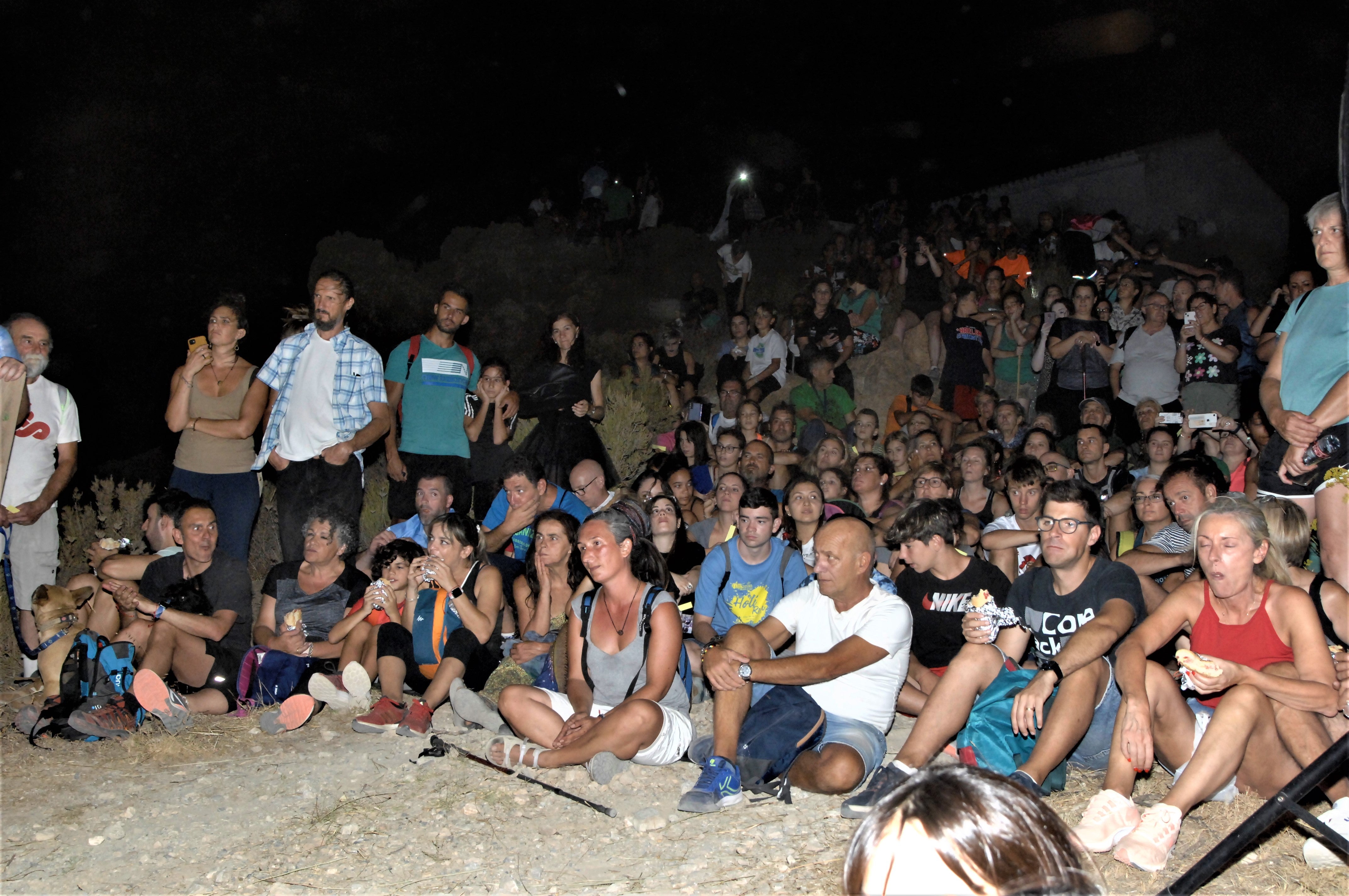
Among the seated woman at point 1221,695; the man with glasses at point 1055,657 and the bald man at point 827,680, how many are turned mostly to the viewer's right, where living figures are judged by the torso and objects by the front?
0

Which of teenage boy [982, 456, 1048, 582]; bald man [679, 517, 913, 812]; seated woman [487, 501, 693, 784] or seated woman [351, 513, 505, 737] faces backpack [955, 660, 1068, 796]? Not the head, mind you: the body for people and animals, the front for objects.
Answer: the teenage boy

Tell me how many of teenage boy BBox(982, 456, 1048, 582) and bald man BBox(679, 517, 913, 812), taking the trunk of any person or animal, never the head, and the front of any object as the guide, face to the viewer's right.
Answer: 0

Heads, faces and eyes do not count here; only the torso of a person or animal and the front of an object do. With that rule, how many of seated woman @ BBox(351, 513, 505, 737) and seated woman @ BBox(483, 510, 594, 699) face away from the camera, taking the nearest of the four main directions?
0

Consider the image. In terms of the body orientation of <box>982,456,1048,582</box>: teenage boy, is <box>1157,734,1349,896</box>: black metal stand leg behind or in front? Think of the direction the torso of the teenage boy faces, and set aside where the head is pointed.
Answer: in front

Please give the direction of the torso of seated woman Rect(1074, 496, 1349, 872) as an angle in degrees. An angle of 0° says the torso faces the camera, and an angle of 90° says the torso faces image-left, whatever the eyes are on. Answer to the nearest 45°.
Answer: approximately 45°

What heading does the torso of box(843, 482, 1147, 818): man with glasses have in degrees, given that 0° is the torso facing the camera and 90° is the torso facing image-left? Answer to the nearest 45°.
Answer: approximately 45°

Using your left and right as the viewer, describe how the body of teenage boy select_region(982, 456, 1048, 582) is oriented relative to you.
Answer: facing the viewer

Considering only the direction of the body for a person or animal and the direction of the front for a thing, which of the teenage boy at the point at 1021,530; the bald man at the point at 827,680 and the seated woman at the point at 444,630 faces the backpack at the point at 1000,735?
the teenage boy

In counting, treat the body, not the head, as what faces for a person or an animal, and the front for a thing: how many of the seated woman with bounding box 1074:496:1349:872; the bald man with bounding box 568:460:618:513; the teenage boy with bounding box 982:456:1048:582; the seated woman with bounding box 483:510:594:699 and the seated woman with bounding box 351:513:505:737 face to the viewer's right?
0

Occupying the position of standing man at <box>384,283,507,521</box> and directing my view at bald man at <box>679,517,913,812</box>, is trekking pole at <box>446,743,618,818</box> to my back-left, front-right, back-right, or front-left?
front-right

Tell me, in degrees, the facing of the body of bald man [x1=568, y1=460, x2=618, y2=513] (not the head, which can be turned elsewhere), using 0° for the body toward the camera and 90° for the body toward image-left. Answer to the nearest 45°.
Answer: approximately 45°
